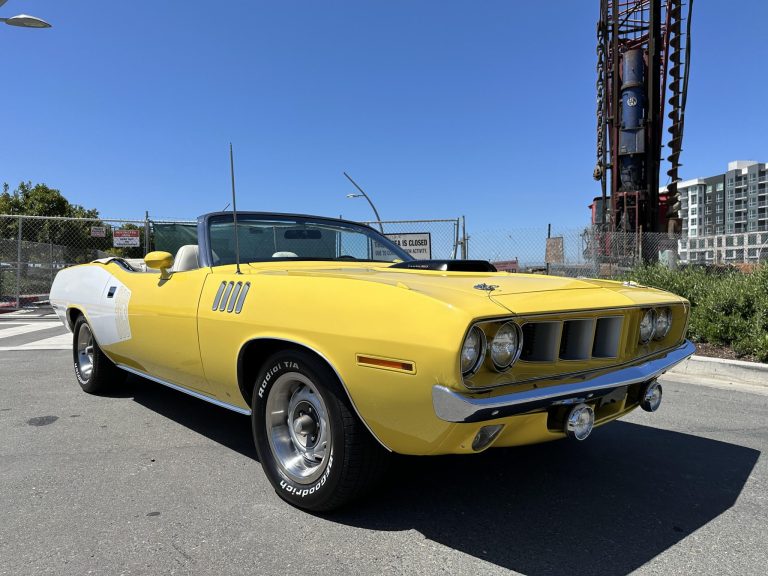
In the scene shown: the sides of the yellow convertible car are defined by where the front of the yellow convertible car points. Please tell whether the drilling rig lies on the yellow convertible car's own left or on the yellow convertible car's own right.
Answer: on the yellow convertible car's own left

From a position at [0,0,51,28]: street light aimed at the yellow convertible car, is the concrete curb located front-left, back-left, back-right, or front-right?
front-left

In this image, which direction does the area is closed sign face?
toward the camera

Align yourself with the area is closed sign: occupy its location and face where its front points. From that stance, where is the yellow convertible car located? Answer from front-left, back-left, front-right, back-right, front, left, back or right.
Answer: front

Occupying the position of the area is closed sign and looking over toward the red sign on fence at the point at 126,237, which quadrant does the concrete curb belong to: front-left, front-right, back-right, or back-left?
back-left

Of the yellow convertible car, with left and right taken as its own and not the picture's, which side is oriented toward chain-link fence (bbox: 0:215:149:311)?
back

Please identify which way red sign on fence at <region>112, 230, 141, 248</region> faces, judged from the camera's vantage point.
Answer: facing the viewer

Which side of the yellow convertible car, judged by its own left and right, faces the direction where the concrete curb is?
left

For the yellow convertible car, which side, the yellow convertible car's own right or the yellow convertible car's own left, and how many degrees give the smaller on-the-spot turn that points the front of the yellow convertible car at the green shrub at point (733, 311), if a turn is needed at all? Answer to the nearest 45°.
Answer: approximately 90° to the yellow convertible car's own left

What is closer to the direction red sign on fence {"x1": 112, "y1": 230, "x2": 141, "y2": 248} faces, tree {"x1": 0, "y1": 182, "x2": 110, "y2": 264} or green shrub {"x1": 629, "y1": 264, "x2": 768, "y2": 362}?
the green shrub

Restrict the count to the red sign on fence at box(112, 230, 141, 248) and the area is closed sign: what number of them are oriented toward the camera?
2
